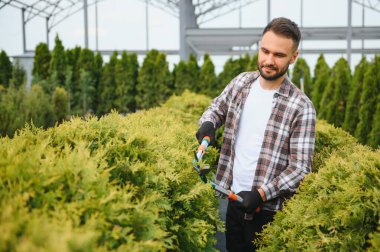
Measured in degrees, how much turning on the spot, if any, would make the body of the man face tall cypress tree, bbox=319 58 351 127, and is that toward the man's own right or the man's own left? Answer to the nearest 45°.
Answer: approximately 135° to the man's own right

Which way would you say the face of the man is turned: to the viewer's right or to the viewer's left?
to the viewer's left

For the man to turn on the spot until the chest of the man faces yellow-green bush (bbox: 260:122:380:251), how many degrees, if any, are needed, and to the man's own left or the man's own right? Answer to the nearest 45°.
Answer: approximately 90° to the man's own left

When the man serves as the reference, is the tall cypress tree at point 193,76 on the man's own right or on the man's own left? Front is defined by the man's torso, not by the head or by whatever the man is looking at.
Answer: on the man's own right

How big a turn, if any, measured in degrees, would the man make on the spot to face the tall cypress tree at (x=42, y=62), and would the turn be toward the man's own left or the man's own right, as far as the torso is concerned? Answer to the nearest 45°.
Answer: approximately 90° to the man's own right

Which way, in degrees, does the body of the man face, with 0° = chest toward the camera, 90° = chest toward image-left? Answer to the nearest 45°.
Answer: approximately 45°

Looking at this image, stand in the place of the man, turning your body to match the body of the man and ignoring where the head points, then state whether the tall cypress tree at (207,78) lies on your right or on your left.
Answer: on your right

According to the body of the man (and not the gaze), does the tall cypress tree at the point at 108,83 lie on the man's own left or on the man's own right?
on the man's own right
